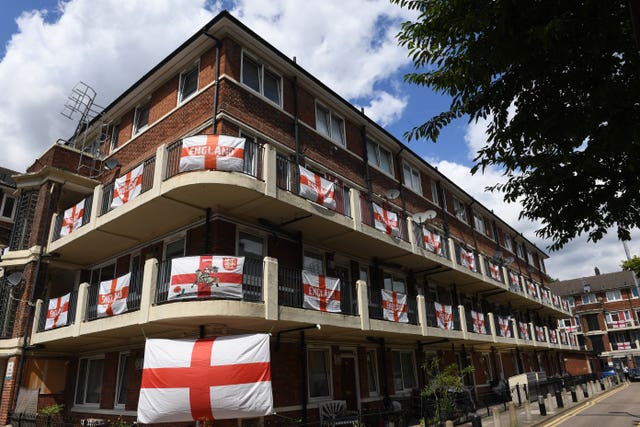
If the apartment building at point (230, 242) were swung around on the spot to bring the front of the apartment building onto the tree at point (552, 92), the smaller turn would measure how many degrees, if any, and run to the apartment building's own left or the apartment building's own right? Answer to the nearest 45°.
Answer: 0° — it already faces it

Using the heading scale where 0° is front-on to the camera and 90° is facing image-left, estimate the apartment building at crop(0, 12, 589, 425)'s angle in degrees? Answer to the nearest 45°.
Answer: approximately 315°
